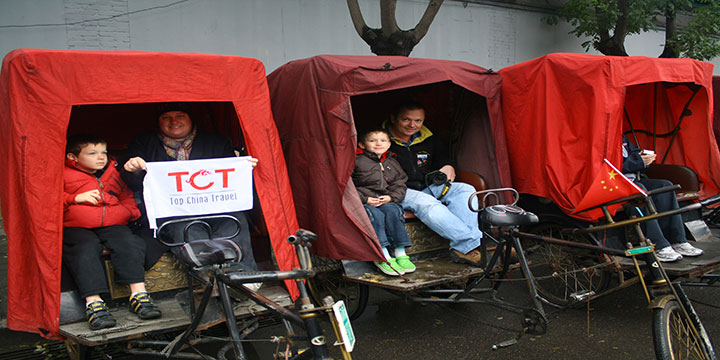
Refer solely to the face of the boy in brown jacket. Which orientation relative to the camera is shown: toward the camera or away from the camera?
toward the camera

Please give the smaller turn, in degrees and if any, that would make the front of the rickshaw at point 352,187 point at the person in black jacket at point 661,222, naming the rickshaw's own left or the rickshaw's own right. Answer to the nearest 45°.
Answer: approximately 90° to the rickshaw's own left

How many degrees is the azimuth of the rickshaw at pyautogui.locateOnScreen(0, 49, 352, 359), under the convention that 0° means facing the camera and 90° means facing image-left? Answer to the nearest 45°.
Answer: approximately 315°

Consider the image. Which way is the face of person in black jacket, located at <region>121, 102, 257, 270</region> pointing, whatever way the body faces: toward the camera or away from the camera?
toward the camera

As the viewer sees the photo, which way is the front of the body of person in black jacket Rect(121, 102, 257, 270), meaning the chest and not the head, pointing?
toward the camera

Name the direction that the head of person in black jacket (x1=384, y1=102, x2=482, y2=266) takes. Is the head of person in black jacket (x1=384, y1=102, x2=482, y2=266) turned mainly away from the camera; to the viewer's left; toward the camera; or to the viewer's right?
toward the camera

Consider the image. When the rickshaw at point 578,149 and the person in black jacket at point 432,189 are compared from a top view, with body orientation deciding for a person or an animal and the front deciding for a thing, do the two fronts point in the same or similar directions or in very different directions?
same or similar directions

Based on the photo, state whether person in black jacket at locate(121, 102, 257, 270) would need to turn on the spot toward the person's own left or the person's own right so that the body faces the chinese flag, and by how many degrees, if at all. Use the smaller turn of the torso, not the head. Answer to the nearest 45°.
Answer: approximately 45° to the person's own left

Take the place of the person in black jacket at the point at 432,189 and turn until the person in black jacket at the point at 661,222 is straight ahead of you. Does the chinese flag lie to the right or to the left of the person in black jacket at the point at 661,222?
right

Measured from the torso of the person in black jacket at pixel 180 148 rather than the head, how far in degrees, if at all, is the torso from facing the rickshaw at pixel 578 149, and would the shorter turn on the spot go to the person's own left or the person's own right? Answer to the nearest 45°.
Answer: approximately 90° to the person's own left

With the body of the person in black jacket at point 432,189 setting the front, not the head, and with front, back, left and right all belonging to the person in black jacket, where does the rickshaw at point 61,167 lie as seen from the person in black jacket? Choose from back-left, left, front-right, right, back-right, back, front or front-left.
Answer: right

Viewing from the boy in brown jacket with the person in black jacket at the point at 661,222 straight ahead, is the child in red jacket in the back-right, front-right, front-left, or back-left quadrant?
back-right
